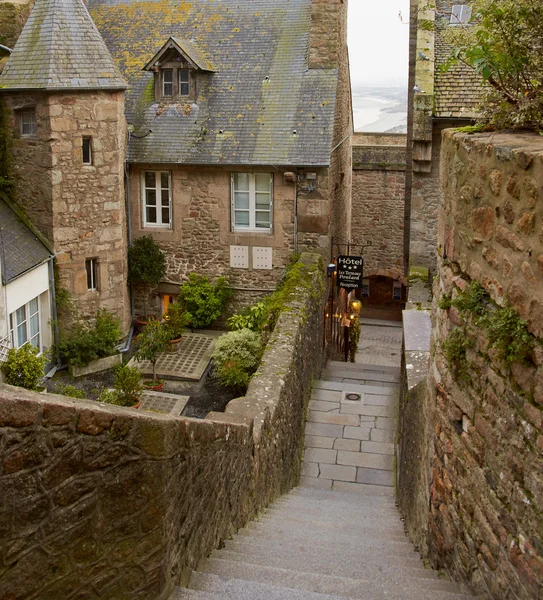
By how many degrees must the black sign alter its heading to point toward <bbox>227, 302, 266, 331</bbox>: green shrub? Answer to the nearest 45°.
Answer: approximately 45° to its right

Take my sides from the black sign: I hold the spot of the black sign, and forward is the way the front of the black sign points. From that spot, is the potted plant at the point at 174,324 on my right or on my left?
on my right

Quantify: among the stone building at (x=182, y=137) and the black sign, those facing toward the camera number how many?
2

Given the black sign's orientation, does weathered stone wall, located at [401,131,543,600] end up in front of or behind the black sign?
in front

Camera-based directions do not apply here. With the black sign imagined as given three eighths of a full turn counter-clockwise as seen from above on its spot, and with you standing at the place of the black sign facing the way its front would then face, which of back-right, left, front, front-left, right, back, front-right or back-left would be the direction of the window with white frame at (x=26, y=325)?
back

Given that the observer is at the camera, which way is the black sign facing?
facing the viewer

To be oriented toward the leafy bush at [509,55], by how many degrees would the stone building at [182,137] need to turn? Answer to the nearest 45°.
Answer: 0° — it already faces it

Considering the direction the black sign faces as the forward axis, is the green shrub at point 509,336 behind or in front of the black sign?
in front

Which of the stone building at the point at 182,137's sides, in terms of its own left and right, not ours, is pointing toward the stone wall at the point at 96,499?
front

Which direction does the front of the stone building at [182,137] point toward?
toward the camera

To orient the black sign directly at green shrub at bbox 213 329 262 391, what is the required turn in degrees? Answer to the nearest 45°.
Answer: approximately 45° to its right

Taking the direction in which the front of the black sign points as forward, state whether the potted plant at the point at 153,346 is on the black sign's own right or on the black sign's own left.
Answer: on the black sign's own right

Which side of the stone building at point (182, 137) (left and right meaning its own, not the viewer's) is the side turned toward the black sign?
left
